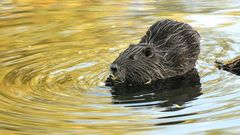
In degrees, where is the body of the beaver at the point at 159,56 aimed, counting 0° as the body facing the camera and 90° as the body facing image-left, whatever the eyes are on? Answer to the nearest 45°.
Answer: approximately 45°
